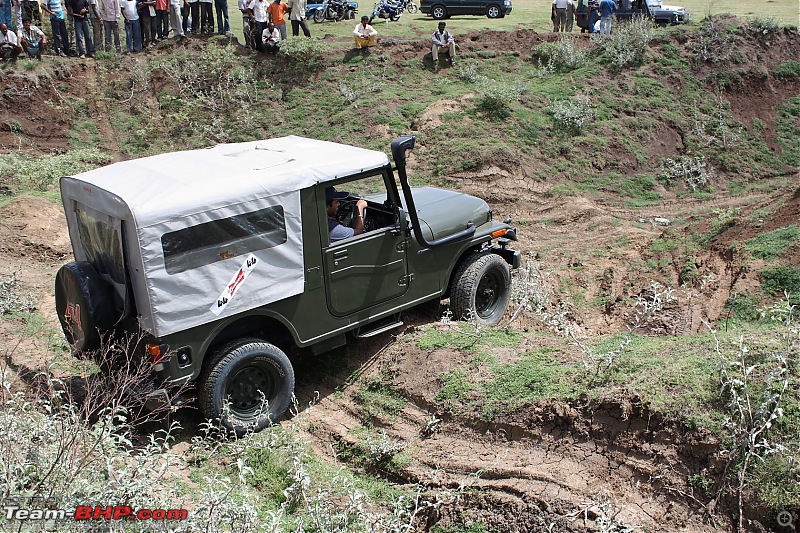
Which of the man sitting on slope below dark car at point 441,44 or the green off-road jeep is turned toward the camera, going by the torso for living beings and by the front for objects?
the man sitting on slope below dark car

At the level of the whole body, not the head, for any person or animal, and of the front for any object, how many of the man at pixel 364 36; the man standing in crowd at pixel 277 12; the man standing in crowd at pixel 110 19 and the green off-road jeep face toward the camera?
3

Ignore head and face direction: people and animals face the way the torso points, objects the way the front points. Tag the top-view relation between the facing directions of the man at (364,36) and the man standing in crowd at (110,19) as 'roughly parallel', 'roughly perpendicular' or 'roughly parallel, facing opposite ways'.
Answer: roughly parallel

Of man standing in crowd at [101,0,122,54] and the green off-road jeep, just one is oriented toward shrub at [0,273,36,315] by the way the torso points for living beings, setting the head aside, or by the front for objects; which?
the man standing in crowd

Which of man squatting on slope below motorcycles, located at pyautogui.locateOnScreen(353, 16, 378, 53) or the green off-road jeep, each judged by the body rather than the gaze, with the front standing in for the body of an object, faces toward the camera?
the man squatting on slope below motorcycles

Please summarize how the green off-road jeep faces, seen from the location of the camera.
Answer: facing away from the viewer and to the right of the viewer

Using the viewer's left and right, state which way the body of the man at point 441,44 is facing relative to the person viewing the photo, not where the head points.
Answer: facing the viewer

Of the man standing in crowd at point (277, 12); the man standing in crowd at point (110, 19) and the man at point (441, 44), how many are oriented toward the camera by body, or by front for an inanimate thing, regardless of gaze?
3

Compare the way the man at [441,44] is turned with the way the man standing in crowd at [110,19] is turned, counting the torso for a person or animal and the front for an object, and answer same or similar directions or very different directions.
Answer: same or similar directions

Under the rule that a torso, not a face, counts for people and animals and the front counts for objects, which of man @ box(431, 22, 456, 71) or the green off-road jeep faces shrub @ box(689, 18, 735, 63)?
the green off-road jeep

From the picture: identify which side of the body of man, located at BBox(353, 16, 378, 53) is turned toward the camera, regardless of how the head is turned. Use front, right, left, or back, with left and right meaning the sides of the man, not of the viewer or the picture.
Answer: front

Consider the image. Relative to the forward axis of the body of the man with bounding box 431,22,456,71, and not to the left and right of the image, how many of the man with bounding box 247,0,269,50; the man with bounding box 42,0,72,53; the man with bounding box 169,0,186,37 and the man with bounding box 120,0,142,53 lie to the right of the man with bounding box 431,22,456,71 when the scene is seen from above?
4

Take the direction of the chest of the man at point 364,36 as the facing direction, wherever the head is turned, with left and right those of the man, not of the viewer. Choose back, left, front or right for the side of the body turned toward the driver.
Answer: front

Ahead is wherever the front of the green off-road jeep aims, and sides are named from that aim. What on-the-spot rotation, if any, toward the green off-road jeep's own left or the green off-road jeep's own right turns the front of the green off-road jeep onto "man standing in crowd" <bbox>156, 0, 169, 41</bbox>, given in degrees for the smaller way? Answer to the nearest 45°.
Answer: approximately 45° to the green off-road jeep's own left

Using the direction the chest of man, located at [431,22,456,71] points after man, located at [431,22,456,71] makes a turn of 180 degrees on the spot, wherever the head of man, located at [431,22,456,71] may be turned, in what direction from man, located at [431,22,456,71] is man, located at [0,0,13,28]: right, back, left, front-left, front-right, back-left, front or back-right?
left
